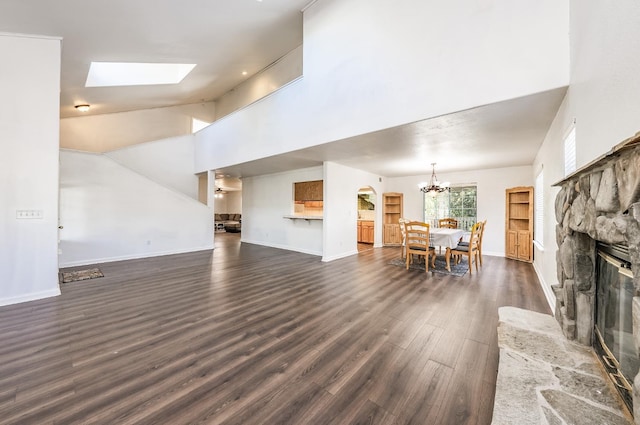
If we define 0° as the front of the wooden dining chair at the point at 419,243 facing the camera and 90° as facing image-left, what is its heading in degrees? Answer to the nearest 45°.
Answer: approximately 225°

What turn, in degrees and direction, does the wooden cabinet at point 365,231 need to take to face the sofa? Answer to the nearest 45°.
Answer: approximately 135° to its right

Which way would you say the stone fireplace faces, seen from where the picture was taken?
facing to the left of the viewer

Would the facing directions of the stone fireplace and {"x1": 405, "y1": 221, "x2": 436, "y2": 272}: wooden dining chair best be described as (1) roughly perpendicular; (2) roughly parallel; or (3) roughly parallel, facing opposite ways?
roughly perpendicular

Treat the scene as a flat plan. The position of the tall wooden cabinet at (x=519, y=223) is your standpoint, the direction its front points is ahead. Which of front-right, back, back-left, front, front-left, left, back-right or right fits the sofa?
front-right

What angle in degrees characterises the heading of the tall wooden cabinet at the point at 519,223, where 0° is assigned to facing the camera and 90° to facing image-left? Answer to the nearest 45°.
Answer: approximately 45°

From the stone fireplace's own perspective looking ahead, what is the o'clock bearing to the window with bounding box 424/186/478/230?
The window is roughly at 2 o'clock from the stone fireplace.

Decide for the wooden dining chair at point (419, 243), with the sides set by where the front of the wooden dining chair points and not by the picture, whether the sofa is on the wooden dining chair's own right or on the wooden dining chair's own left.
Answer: on the wooden dining chair's own left
